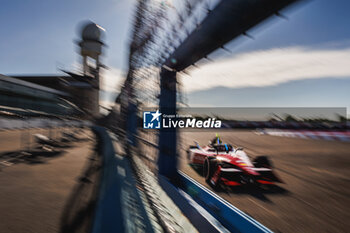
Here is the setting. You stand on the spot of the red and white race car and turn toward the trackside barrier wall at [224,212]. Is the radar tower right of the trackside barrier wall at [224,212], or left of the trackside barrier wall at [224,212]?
right

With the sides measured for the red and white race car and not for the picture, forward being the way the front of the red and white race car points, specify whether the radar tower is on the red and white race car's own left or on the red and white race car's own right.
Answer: on the red and white race car's own right
